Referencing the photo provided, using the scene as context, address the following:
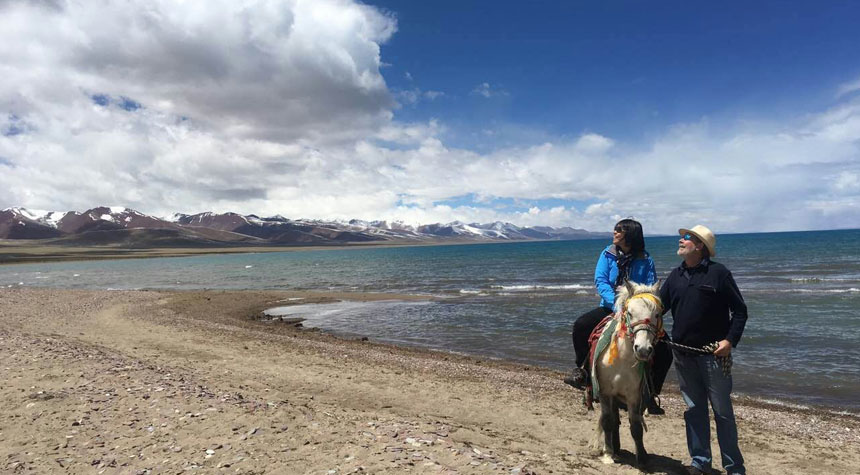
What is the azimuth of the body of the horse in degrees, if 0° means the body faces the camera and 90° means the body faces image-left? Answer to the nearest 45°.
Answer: approximately 0°

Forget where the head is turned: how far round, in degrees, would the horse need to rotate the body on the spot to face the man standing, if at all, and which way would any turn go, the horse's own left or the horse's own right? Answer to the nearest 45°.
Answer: approximately 90° to the horse's own left
